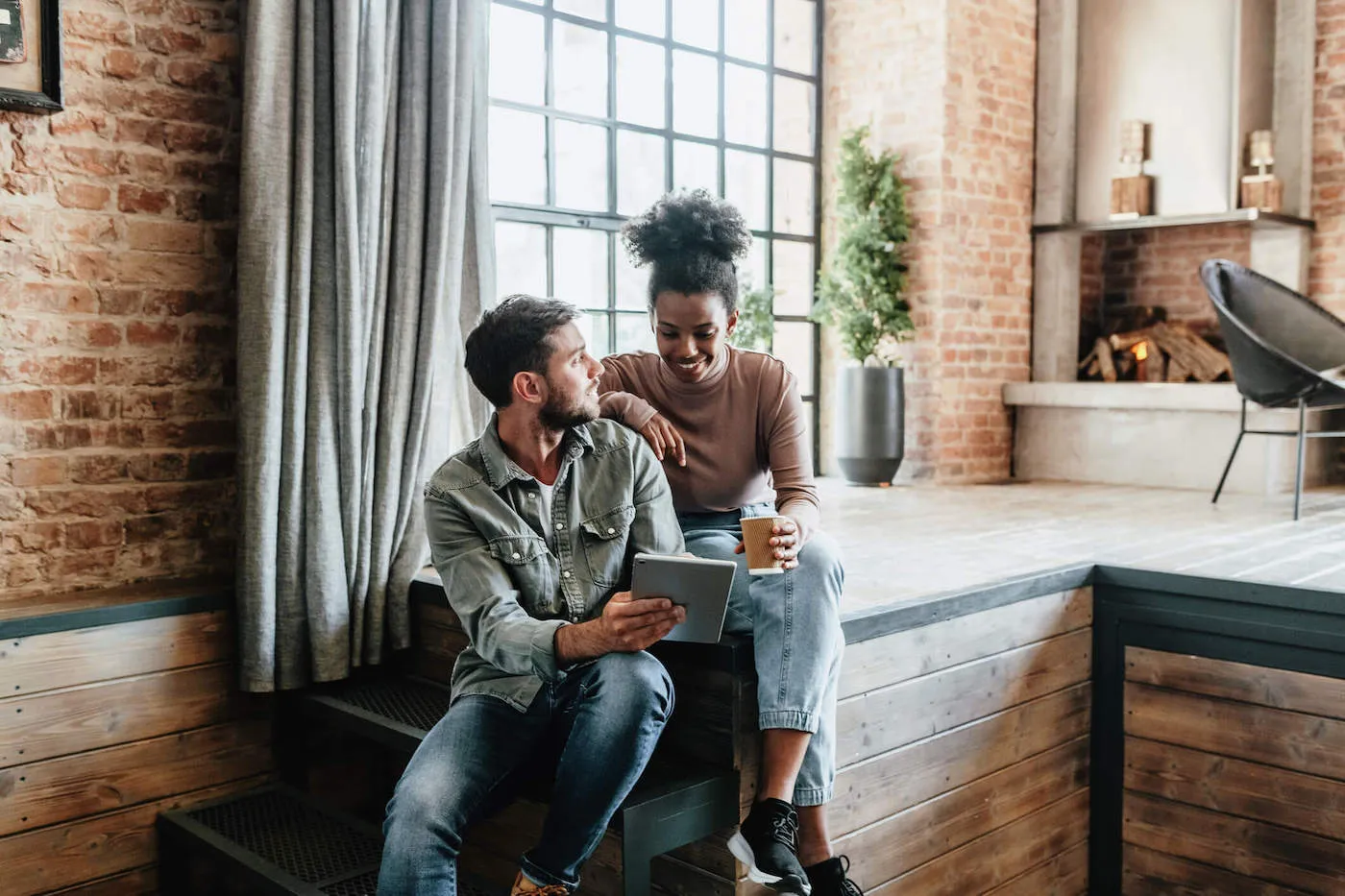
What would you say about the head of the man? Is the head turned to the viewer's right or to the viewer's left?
to the viewer's right

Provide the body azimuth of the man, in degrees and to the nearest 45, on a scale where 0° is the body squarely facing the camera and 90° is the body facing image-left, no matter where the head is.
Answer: approximately 0°

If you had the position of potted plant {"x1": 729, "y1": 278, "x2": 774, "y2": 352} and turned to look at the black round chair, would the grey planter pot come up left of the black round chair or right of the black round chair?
left

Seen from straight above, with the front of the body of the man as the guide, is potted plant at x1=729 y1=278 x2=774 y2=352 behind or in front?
behind

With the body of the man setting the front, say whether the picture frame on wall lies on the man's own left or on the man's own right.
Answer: on the man's own right

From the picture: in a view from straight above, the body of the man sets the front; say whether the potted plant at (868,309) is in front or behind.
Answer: behind

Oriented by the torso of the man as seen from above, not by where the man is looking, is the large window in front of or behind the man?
behind

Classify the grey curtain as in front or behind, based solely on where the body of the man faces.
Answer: behind

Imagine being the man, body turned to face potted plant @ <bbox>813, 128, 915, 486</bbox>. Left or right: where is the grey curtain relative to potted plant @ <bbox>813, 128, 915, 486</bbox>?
left

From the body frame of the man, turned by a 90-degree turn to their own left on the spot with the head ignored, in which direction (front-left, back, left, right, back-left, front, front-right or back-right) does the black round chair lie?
front-left
